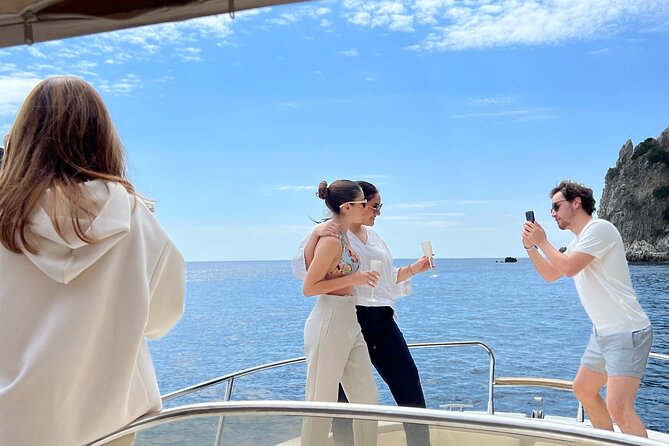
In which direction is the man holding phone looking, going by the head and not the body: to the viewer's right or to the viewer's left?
to the viewer's left

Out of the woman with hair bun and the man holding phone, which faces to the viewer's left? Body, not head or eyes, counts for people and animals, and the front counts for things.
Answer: the man holding phone

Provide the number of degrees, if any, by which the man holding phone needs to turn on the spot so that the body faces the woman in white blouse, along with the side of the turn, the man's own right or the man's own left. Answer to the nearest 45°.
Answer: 0° — they already face them

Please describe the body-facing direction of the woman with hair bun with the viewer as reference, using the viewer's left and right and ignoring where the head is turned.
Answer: facing to the right of the viewer

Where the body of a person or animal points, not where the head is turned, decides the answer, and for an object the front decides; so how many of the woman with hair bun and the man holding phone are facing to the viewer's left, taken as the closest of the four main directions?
1

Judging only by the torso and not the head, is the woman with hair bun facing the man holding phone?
yes

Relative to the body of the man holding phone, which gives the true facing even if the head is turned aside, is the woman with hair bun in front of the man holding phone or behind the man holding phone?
in front

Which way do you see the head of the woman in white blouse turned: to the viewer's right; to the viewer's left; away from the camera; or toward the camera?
to the viewer's right

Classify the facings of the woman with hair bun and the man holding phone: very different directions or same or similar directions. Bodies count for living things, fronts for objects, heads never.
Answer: very different directions

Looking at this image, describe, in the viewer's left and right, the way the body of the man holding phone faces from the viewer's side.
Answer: facing to the left of the viewer
